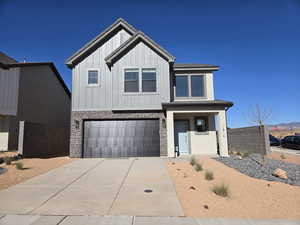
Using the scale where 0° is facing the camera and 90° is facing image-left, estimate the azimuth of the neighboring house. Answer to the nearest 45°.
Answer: approximately 45°

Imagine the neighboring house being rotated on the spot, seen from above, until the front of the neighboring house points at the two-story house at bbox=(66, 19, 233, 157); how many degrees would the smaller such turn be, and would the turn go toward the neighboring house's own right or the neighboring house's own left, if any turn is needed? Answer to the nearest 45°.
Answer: approximately 90° to the neighboring house's own left

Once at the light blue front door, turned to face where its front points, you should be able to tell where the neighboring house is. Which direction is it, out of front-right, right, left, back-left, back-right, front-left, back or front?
right

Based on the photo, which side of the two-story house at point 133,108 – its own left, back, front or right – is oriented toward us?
front

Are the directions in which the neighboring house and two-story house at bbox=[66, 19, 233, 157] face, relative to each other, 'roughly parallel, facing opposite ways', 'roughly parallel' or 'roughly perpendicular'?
roughly parallel

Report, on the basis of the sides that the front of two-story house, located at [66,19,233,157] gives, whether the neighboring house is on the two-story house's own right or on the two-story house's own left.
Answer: on the two-story house's own right

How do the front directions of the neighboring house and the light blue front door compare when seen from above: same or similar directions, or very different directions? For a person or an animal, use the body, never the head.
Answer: same or similar directions

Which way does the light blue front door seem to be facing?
toward the camera

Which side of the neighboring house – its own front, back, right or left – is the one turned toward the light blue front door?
left
